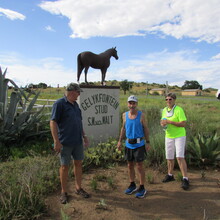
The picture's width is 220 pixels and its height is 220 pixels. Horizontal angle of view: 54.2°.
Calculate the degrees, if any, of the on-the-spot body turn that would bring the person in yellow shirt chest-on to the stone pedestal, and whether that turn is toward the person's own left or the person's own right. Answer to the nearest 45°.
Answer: approximately 90° to the person's own right

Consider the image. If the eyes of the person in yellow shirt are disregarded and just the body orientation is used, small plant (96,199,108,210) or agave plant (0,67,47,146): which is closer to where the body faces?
the small plant

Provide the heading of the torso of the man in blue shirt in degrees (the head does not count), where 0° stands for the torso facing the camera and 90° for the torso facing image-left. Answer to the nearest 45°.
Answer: approximately 315°

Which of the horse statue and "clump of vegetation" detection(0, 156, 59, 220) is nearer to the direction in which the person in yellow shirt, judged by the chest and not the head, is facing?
the clump of vegetation

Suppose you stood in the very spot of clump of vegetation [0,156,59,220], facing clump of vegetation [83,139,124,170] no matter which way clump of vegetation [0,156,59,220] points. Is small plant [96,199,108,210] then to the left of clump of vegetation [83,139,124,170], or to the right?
right

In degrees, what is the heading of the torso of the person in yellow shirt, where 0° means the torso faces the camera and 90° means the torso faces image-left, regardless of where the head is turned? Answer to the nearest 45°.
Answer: approximately 45°
